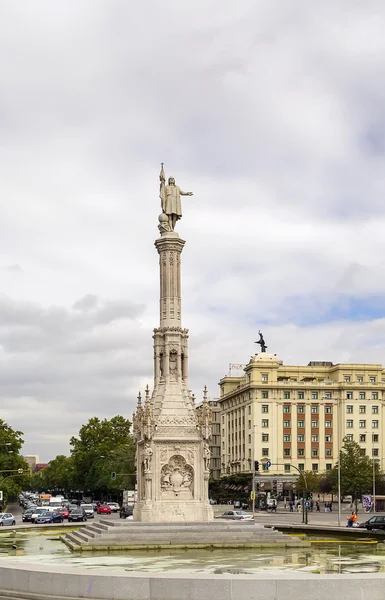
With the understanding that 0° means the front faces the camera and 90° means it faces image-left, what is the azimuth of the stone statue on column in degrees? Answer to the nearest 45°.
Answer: approximately 0°

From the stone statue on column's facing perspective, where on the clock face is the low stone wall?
The low stone wall is roughly at 12 o'clock from the stone statue on column.
